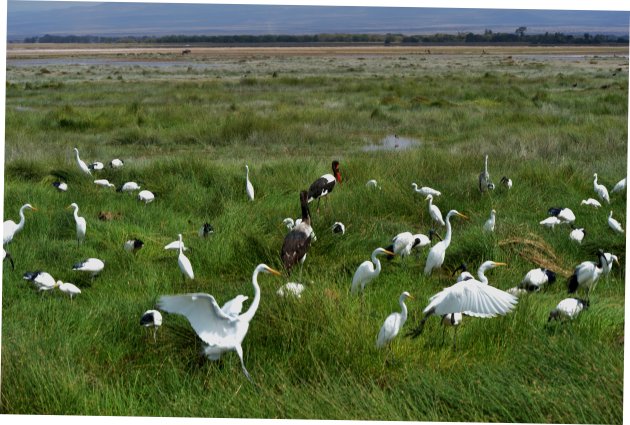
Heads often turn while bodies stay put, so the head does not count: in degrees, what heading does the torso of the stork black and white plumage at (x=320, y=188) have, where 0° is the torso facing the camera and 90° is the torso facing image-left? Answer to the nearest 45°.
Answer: approximately 270°

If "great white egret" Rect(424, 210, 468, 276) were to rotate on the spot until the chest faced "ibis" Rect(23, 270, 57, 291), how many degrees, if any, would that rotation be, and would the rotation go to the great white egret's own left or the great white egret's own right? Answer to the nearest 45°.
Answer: approximately 180°

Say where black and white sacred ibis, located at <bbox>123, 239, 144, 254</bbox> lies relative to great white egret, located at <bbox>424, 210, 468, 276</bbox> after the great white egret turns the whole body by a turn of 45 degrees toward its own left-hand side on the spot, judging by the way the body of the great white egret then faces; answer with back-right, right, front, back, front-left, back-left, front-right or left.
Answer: back-left

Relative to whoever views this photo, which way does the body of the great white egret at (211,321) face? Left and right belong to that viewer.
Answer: facing to the right of the viewer

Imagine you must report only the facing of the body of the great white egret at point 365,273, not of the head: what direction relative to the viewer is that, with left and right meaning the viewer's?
facing to the right of the viewer

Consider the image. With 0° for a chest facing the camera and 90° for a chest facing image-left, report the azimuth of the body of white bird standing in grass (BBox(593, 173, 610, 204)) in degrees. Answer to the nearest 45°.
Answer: approximately 90°

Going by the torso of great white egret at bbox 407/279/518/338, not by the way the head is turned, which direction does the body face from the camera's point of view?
to the viewer's right

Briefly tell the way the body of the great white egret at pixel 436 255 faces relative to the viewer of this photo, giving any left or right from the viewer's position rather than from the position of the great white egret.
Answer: facing to the right of the viewer
